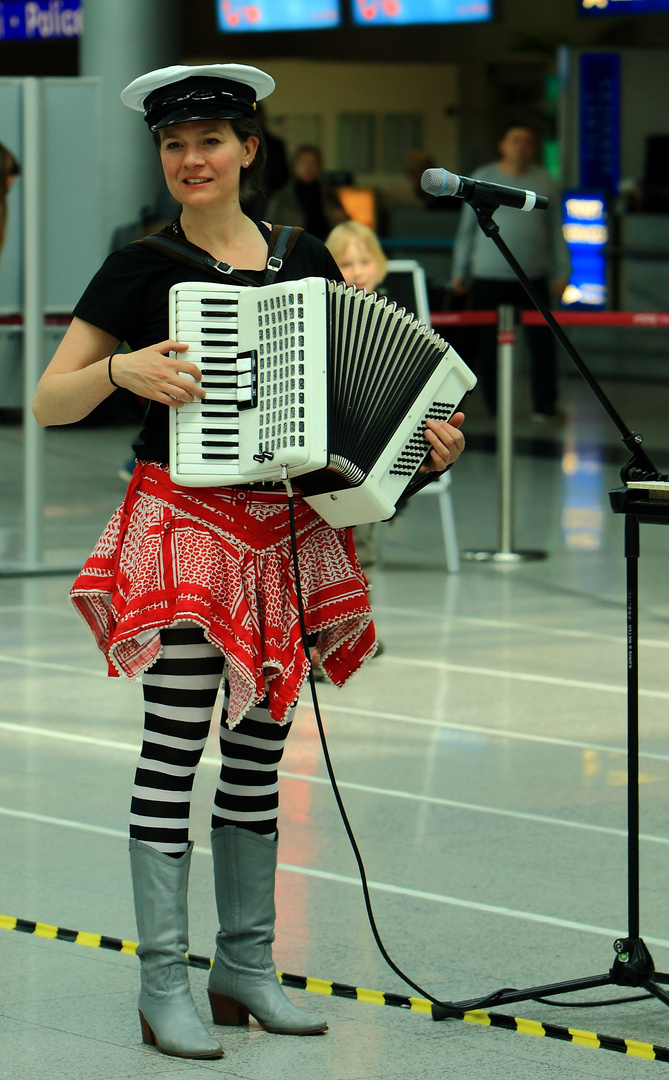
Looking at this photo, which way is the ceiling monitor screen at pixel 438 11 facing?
toward the camera

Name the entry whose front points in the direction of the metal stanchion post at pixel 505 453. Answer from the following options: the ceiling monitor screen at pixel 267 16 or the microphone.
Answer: the ceiling monitor screen

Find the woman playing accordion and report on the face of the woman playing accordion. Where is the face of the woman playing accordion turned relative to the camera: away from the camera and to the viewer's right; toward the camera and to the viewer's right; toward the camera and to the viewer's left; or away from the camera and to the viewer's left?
toward the camera and to the viewer's left

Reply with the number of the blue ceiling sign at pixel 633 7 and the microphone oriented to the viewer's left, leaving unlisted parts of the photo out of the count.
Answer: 1

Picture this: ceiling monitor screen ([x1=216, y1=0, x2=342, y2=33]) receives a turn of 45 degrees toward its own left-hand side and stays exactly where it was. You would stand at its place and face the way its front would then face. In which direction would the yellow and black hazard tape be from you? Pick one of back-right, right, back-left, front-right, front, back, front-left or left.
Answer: front-right

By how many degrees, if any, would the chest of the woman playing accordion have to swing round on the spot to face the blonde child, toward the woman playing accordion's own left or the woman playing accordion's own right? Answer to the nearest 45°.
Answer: approximately 135° to the woman playing accordion's own left

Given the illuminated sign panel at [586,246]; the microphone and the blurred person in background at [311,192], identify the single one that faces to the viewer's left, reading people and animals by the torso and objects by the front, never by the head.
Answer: the microphone

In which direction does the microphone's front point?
to the viewer's left

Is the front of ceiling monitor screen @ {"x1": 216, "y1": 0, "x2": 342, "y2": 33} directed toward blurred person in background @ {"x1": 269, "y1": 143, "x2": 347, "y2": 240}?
yes

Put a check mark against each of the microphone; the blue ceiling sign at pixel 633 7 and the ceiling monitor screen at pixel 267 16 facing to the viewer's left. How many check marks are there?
1

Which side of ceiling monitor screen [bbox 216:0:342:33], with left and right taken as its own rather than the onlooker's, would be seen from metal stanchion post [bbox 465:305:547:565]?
front

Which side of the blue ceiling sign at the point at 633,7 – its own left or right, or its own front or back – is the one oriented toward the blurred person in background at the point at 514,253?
front

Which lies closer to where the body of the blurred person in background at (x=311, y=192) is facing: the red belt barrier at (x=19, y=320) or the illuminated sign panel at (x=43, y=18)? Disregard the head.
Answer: the red belt barrier

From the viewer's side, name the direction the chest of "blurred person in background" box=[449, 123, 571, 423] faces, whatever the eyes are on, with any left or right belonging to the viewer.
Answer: facing the viewer
